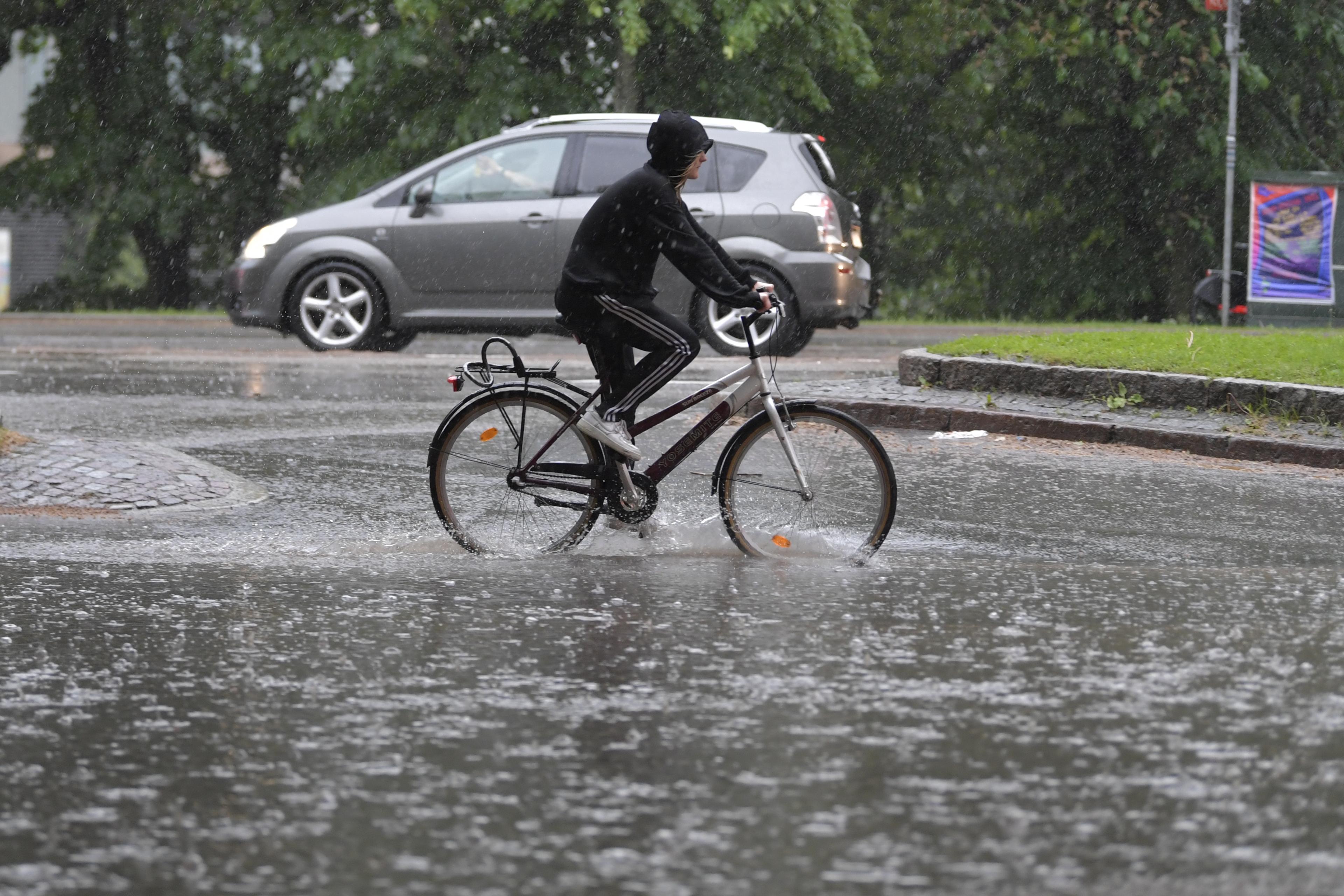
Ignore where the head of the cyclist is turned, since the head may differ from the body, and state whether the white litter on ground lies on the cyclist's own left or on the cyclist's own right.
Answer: on the cyclist's own left

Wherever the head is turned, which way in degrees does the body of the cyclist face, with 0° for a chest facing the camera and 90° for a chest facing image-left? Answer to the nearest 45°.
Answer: approximately 270°

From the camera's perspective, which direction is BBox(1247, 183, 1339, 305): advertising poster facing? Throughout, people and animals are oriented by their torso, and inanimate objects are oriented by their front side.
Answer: toward the camera

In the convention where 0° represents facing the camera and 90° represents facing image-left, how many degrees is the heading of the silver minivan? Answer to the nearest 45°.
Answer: approximately 90°

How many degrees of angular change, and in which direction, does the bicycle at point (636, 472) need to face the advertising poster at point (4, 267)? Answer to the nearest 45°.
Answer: approximately 135° to its left

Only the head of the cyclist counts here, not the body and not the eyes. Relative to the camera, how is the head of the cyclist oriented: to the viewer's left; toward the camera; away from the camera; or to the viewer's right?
to the viewer's right

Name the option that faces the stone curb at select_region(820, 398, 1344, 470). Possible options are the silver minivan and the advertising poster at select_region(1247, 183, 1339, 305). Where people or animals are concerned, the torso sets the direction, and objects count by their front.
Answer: the advertising poster

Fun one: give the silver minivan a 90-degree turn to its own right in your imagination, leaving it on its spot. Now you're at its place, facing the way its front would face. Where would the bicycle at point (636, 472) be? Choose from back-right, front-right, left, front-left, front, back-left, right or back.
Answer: back

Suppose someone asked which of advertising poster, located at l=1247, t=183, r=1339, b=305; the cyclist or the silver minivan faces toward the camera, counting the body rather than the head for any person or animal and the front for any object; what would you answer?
the advertising poster

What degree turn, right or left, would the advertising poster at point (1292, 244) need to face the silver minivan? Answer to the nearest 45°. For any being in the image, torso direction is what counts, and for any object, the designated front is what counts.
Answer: approximately 45° to its right

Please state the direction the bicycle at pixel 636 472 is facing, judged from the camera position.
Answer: facing to the right of the viewer

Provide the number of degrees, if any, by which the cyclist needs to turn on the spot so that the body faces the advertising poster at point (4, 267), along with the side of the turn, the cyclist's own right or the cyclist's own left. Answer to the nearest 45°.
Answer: approximately 135° to the cyclist's own left

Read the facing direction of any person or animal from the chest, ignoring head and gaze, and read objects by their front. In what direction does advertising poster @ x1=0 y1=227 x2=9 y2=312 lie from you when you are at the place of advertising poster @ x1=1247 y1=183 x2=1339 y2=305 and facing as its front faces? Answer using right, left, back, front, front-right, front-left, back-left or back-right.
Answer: right
